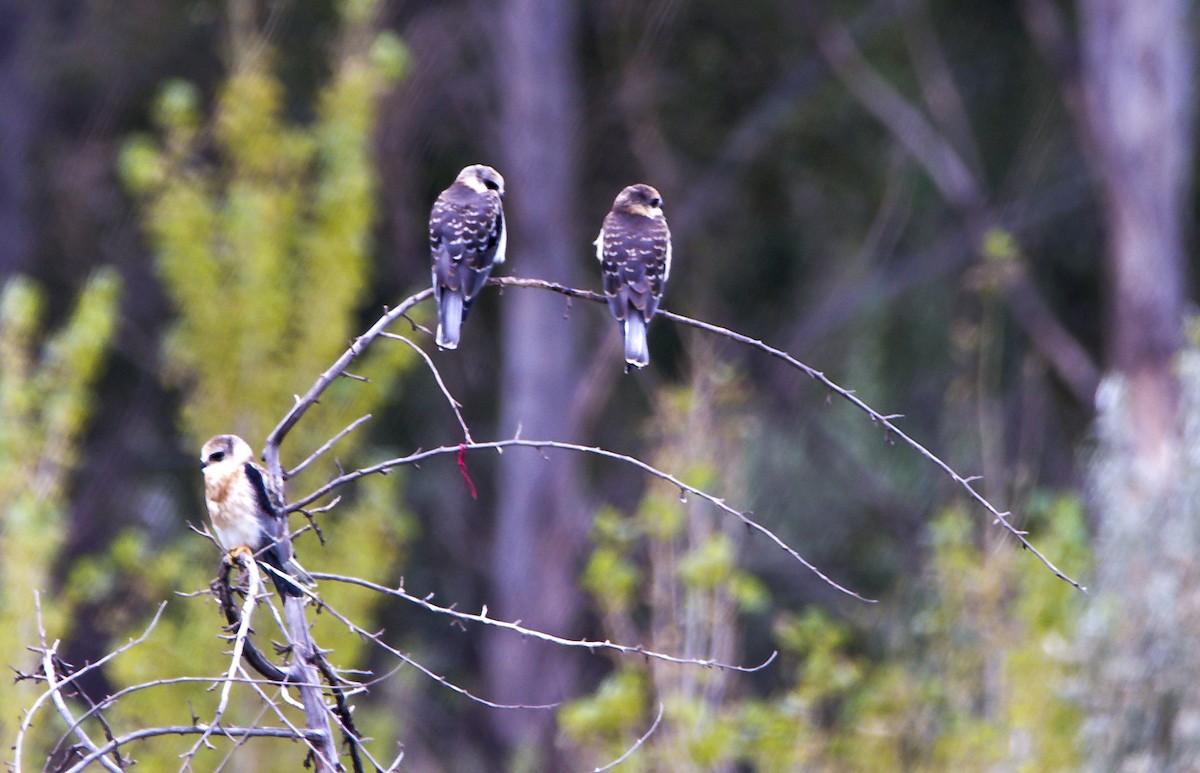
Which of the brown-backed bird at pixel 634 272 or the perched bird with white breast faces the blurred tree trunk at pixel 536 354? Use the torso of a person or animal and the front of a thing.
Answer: the brown-backed bird

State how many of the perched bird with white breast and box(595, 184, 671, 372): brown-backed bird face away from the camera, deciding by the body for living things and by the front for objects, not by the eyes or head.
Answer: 1

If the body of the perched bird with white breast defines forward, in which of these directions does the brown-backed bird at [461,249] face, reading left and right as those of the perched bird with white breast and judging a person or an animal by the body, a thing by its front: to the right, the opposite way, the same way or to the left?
the opposite way

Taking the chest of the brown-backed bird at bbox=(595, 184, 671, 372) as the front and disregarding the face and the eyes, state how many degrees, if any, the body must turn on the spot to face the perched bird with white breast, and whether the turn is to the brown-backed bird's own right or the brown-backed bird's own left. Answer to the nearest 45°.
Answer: approximately 90° to the brown-backed bird's own left

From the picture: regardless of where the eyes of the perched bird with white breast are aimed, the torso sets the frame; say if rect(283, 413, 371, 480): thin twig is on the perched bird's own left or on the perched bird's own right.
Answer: on the perched bird's own left

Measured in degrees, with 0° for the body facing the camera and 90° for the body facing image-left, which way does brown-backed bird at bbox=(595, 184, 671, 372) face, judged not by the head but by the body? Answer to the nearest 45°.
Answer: approximately 180°

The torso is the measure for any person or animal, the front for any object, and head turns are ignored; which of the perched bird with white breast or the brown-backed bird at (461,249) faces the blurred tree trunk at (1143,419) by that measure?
the brown-backed bird

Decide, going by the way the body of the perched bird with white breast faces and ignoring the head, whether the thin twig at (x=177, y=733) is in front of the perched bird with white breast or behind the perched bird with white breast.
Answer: in front

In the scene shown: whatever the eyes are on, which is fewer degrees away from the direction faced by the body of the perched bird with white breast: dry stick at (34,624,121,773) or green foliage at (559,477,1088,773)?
the dry stick

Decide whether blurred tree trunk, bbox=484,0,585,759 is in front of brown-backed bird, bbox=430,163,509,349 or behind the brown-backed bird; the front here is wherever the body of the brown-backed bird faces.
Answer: in front

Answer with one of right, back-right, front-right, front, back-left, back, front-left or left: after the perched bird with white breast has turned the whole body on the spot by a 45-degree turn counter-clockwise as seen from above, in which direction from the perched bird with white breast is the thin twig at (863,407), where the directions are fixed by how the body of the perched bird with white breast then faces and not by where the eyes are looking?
front-left

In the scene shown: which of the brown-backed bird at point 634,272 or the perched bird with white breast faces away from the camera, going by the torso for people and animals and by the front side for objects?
the brown-backed bird

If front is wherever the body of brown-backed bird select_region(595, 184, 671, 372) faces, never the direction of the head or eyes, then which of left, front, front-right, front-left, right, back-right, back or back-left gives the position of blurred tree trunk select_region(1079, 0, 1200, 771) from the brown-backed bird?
front-right
